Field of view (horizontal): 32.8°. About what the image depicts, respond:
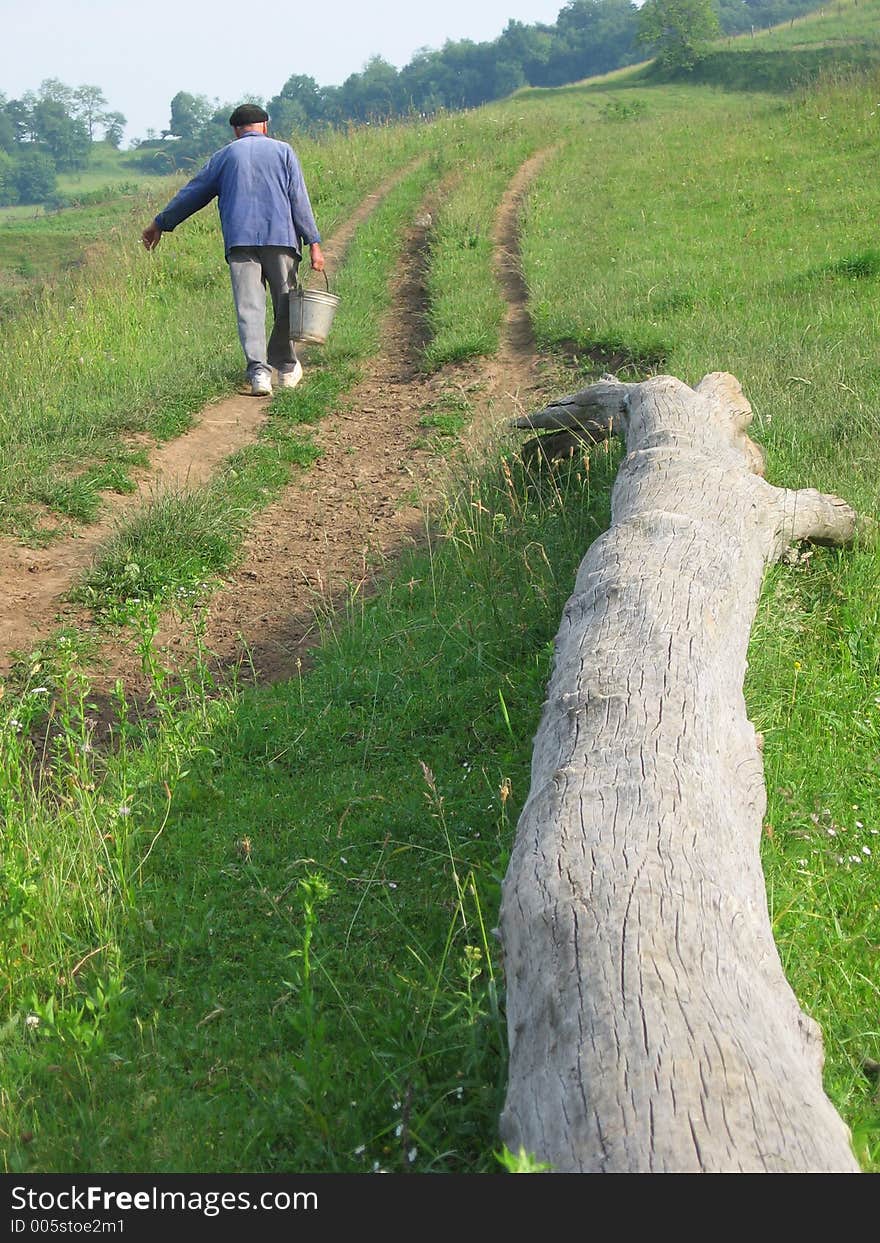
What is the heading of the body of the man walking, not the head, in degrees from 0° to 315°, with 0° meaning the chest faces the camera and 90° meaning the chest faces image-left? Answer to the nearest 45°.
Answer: approximately 180°

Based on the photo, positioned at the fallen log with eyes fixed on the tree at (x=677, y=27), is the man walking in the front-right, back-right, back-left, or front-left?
front-left

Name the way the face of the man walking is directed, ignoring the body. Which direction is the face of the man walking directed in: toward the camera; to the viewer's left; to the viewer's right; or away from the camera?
away from the camera

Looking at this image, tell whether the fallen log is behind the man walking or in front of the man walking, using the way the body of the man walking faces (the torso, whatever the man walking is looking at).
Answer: behind

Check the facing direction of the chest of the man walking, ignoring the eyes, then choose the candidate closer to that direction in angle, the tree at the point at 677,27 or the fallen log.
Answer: the tree
